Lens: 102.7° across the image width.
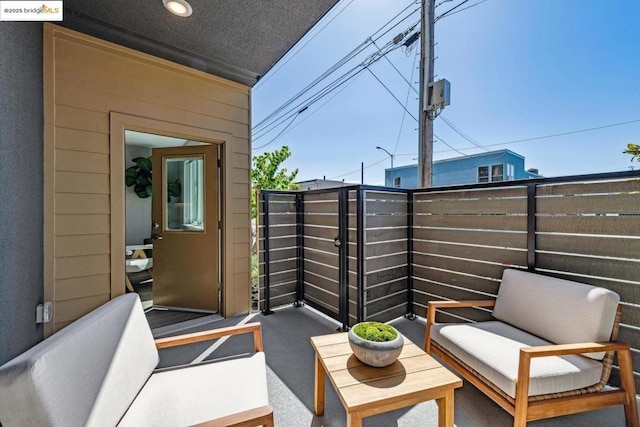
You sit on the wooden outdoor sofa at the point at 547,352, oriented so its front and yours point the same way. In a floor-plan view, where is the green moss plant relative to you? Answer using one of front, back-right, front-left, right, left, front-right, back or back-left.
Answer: front

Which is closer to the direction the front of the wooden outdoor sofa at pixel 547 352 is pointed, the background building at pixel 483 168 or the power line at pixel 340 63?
the power line

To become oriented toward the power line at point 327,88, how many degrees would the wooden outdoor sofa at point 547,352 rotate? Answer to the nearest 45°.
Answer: approximately 90° to its right

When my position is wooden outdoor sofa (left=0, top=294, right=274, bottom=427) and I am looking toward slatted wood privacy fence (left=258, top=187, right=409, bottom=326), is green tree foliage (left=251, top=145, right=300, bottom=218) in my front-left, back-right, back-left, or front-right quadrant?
front-left

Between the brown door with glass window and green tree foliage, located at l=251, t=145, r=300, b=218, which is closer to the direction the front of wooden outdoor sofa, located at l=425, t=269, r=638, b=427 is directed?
the brown door with glass window

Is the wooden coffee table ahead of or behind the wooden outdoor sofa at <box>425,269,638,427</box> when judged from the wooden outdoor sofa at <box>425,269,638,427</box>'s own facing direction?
ahead

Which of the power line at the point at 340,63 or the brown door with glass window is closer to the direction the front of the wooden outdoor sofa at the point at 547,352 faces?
the brown door with glass window

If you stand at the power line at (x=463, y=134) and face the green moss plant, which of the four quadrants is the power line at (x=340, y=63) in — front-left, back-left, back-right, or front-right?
front-right

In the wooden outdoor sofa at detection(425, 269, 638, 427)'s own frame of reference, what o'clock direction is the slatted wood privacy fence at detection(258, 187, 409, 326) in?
The slatted wood privacy fence is roughly at 2 o'clock from the wooden outdoor sofa.

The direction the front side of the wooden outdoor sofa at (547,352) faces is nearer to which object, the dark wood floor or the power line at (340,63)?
the dark wood floor

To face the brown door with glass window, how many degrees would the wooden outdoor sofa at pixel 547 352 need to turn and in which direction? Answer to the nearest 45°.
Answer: approximately 45° to its right

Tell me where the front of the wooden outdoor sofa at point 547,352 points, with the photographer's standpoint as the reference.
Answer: facing the viewer and to the left of the viewer

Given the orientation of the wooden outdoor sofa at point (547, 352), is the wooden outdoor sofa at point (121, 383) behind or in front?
in front

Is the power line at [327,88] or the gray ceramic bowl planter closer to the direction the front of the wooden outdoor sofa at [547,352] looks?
the gray ceramic bowl planter

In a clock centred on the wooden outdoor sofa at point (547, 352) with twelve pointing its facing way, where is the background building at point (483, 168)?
The background building is roughly at 4 o'clock from the wooden outdoor sofa.

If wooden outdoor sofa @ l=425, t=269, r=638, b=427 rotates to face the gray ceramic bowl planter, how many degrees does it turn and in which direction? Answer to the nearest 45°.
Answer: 0° — it already faces it
